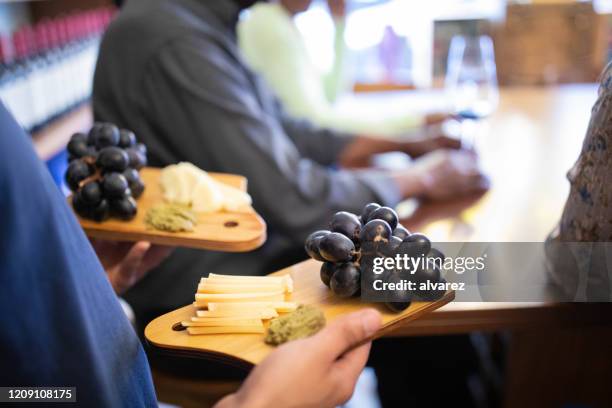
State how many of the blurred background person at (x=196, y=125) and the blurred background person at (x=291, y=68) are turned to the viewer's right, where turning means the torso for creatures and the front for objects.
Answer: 2

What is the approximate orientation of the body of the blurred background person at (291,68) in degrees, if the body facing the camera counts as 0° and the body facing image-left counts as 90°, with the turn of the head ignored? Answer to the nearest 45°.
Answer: approximately 270°

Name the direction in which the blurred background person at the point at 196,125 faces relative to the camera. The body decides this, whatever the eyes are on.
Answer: to the viewer's right
